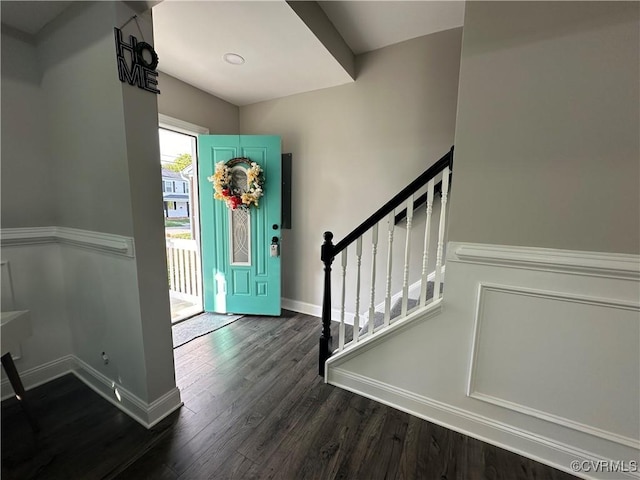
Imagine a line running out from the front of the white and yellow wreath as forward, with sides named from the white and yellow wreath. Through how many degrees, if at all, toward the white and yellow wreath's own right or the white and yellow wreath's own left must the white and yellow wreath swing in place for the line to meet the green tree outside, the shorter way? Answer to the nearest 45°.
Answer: approximately 135° to the white and yellow wreath's own right

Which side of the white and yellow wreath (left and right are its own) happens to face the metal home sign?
front

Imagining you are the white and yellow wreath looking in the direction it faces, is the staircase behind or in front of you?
in front

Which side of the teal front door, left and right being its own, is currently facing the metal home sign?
front

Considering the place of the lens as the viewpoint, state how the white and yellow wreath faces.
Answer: facing the viewer

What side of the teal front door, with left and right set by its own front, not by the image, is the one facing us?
front

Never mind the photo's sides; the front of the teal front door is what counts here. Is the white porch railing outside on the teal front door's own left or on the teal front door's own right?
on the teal front door's own right

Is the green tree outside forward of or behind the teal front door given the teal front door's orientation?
behind
